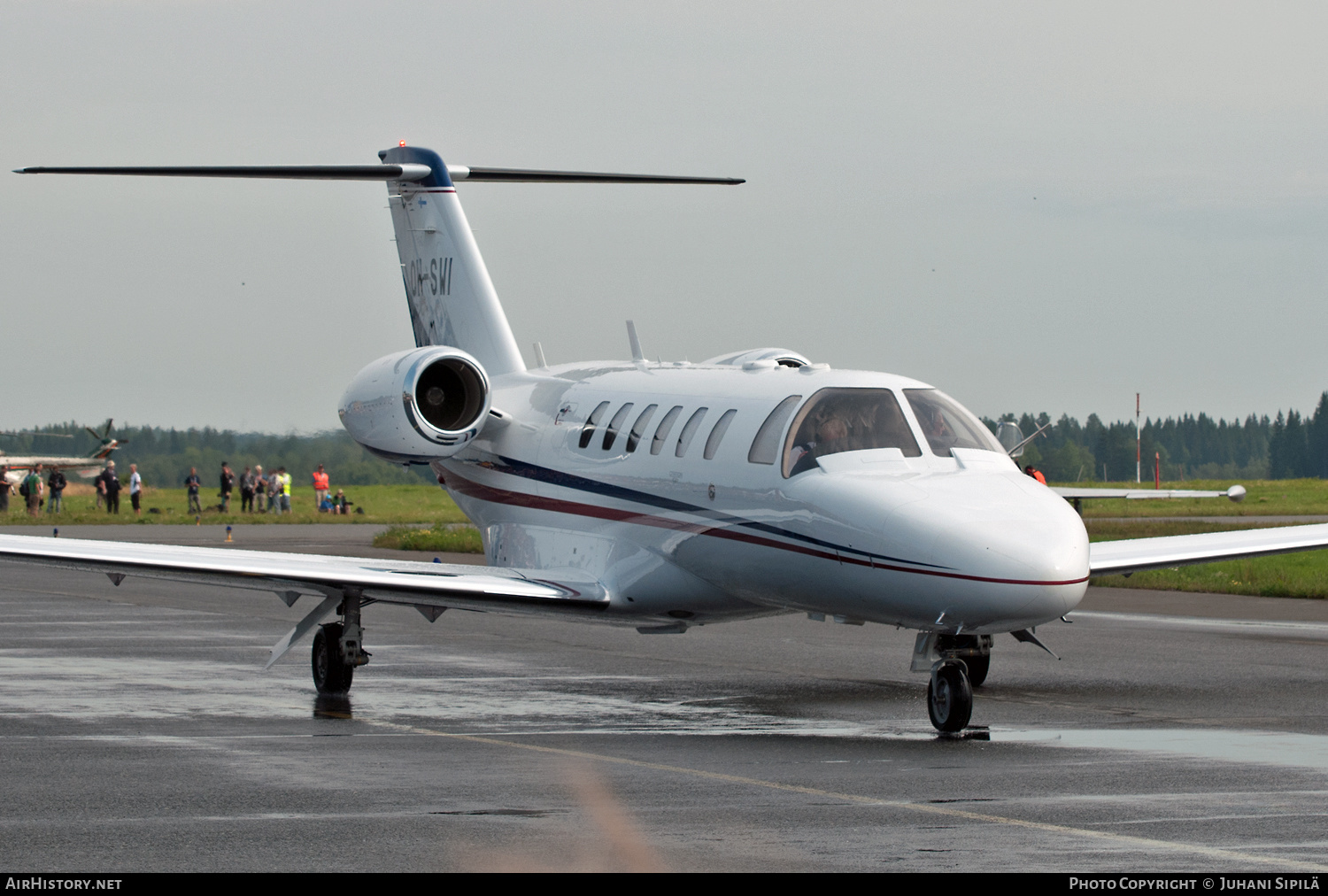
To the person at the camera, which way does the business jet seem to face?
facing the viewer and to the right of the viewer
